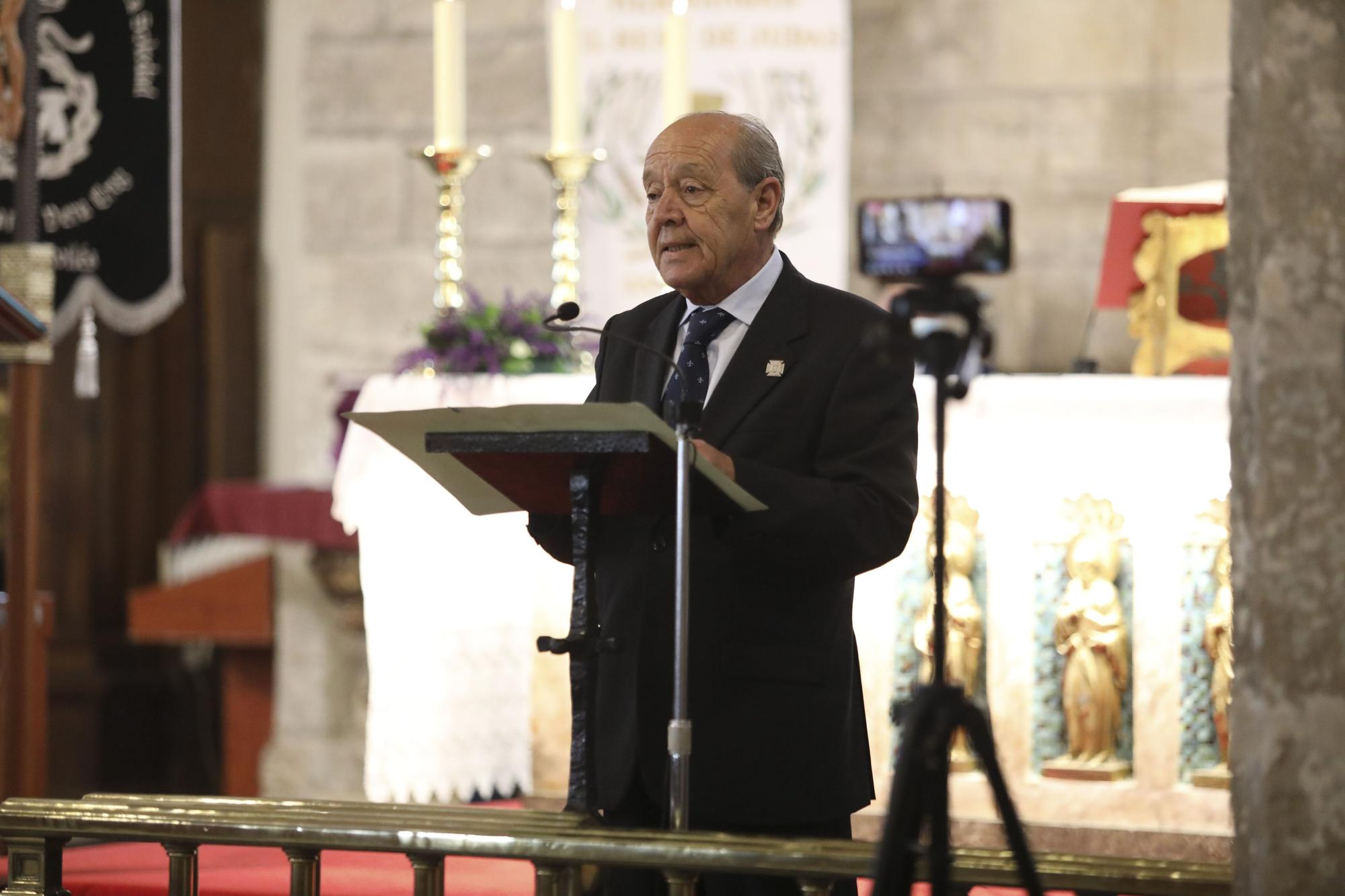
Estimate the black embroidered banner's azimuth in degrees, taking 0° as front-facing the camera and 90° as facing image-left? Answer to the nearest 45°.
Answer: approximately 0°

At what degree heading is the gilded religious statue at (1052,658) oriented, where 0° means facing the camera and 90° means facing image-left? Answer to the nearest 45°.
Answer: approximately 0°

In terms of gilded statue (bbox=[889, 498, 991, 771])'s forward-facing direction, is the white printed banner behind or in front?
behind

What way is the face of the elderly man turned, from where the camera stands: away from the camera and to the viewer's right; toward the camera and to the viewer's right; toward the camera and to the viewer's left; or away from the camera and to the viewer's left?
toward the camera and to the viewer's left

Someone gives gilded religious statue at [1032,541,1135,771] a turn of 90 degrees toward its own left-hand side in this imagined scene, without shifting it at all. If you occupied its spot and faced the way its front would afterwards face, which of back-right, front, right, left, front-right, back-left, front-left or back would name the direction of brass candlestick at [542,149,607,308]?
back
